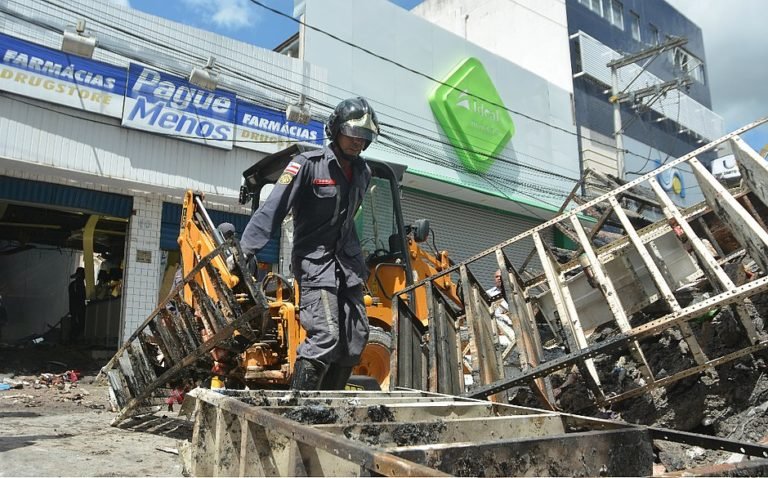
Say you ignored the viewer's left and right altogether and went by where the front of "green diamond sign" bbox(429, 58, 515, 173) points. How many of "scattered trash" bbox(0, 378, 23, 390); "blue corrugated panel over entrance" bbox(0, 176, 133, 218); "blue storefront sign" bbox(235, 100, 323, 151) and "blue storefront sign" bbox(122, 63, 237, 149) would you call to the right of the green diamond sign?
4

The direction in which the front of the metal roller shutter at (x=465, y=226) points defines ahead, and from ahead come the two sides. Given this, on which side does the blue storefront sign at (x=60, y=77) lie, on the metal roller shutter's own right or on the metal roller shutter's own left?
on the metal roller shutter's own right

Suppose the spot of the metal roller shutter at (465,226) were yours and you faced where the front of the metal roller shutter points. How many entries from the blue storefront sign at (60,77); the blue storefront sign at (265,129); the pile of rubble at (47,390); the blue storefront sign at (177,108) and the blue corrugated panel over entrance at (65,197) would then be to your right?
5

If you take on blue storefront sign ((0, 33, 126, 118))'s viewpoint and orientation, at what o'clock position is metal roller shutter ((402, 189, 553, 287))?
The metal roller shutter is roughly at 10 o'clock from the blue storefront sign.

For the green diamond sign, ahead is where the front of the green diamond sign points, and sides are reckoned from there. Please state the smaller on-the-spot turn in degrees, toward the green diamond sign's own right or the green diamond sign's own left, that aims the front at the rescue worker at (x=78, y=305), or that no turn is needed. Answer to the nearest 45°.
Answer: approximately 135° to the green diamond sign's own right

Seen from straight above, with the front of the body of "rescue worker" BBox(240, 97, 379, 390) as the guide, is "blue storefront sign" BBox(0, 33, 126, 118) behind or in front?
behind

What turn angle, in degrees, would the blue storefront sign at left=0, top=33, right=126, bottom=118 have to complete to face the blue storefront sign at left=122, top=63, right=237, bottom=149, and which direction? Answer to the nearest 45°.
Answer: approximately 45° to its left

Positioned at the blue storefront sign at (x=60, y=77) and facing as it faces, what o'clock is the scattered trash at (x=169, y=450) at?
The scattered trash is roughly at 1 o'clock from the blue storefront sign.

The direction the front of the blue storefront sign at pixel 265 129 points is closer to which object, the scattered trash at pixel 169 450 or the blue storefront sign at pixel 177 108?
the scattered trash

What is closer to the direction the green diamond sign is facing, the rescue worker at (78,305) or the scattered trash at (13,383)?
the scattered trash
